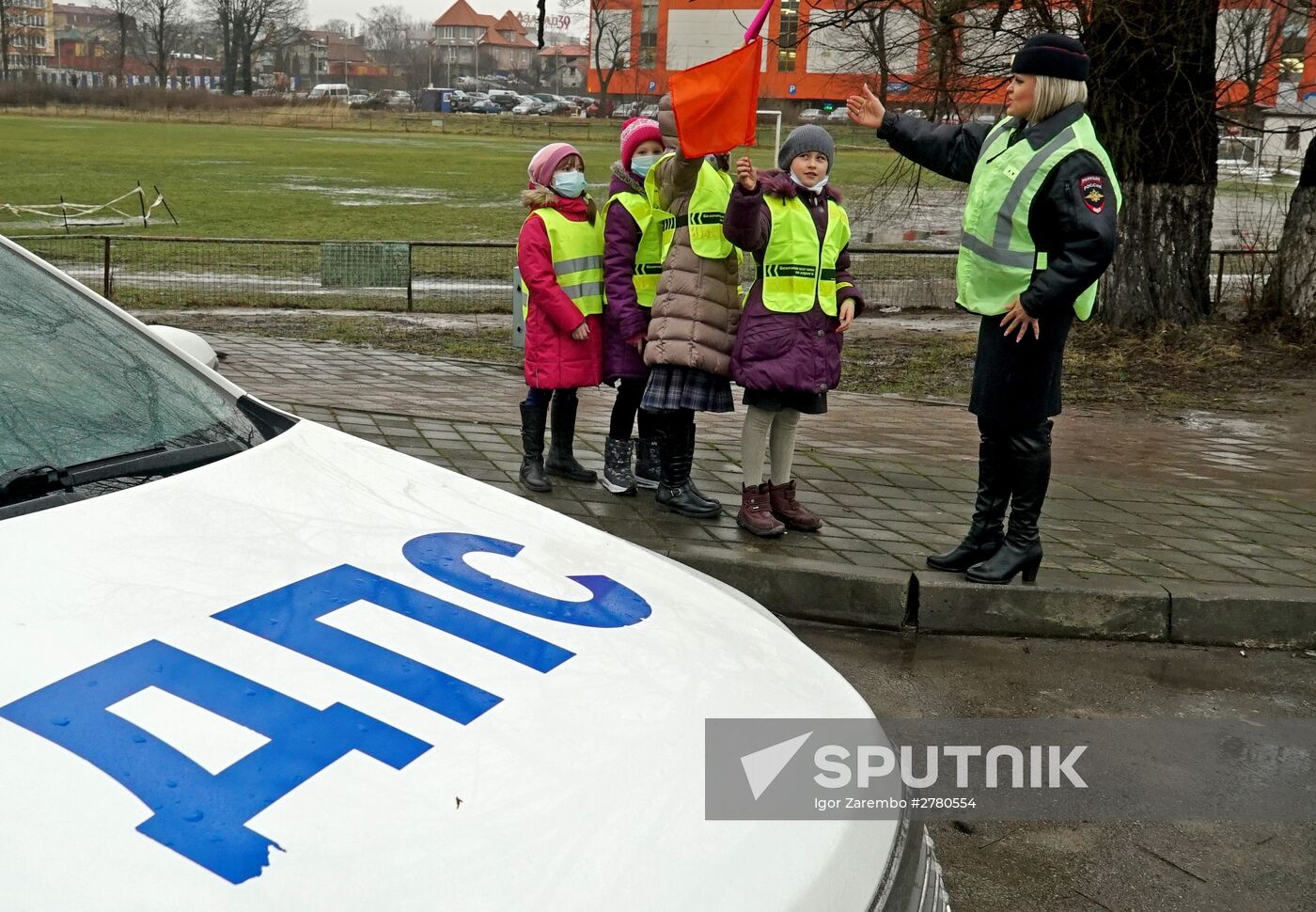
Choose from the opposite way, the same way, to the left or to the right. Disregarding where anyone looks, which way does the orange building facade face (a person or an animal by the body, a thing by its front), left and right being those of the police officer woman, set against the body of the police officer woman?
to the left

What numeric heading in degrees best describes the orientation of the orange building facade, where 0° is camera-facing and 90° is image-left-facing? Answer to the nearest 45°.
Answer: approximately 0°

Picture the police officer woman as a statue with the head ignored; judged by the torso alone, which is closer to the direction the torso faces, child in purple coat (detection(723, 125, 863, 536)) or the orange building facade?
the child in purple coat

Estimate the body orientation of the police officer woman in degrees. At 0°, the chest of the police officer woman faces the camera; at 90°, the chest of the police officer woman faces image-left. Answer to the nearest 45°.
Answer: approximately 90°

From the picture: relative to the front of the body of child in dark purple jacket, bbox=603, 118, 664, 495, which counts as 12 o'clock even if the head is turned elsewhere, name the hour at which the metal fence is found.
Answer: The metal fence is roughly at 7 o'clock from the child in dark purple jacket.

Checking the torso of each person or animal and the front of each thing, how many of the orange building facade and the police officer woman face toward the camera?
1
